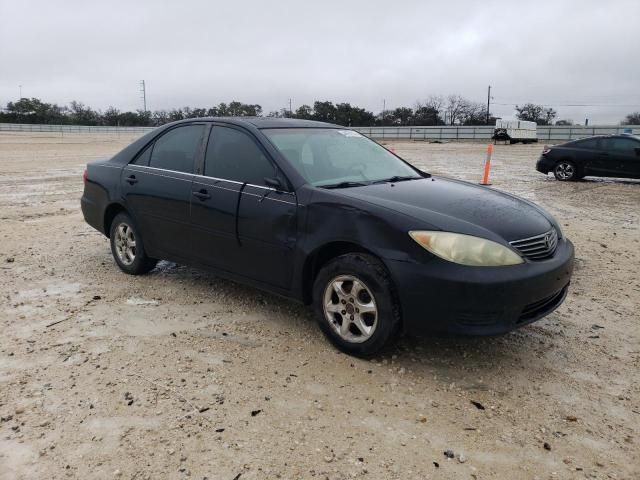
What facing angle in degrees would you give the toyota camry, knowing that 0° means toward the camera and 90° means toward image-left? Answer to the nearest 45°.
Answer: approximately 315°

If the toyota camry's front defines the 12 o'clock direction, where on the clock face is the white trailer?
The white trailer is roughly at 8 o'clock from the toyota camry.

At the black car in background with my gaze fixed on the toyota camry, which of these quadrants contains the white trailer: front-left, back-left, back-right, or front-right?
back-right

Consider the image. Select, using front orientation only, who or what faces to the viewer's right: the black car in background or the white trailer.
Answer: the black car in background

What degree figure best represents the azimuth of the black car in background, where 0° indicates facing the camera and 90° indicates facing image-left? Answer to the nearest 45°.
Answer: approximately 270°

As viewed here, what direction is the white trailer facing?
to the viewer's left

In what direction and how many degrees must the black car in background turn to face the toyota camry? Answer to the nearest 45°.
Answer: approximately 90° to its right

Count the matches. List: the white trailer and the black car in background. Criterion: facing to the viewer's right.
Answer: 1

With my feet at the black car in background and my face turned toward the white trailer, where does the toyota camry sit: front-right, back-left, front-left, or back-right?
back-left

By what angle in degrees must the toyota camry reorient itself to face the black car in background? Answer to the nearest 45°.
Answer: approximately 90° to its left
